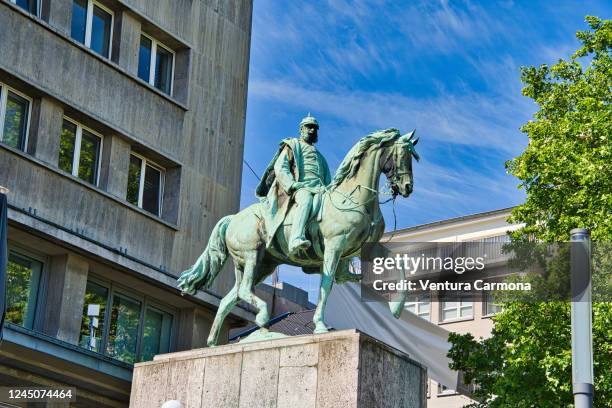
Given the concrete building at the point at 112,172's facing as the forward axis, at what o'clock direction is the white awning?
The white awning is roughly at 10 o'clock from the concrete building.

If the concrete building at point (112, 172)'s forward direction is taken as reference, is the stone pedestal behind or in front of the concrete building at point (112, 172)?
in front

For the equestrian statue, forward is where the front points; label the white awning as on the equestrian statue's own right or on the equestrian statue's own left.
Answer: on the equestrian statue's own left

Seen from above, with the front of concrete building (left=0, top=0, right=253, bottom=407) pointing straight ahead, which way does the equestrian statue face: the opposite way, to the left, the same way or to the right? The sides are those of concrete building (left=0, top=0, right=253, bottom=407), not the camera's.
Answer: the same way

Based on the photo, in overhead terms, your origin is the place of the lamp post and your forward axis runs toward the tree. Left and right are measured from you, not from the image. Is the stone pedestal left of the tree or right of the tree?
left

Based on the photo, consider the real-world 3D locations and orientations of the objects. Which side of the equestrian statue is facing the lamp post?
front

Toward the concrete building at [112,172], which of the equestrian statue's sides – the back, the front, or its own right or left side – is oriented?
back

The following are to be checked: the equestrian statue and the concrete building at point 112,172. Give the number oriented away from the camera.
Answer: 0

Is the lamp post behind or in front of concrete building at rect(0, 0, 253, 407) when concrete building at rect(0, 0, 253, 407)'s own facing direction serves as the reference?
in front

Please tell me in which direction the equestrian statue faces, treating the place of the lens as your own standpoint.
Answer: facing the viewer and to the right of the viewer
